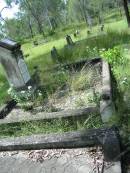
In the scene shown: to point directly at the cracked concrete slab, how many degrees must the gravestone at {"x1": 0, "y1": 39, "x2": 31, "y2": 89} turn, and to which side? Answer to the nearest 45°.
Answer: approximately 45° to its left

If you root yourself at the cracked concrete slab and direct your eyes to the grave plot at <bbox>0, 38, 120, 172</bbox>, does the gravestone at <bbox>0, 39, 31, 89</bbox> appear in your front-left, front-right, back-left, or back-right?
front-left
